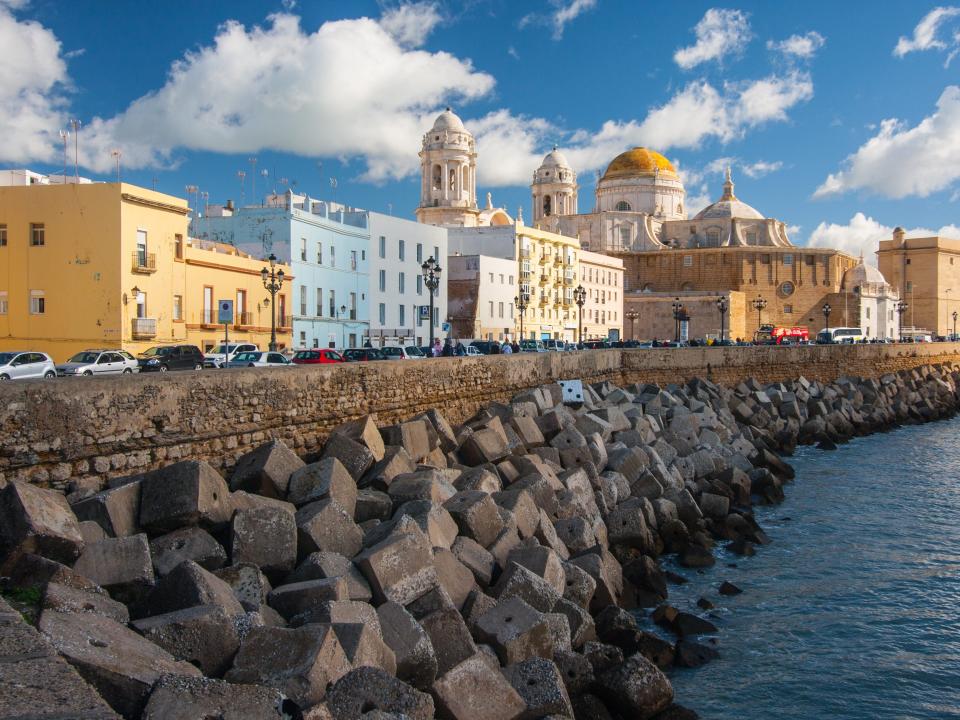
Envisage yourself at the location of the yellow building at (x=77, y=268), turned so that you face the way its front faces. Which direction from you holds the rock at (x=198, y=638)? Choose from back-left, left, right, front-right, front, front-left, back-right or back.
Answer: front-right

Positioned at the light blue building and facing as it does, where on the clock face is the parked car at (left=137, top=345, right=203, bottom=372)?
The parked car is roughly at 2 o'clock from the light blue building.

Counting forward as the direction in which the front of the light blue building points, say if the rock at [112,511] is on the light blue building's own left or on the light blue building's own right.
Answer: on the light blue building's own right

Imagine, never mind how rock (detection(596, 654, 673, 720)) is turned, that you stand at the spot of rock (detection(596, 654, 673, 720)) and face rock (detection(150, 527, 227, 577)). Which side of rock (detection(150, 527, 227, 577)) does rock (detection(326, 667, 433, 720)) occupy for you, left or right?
left

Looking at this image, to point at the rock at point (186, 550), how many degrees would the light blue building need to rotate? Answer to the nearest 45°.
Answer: approximately 45° to its right

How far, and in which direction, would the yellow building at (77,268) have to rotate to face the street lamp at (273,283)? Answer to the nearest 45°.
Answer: approximately 45° to its left

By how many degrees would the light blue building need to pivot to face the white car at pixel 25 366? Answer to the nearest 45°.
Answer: approximately 45° to its right

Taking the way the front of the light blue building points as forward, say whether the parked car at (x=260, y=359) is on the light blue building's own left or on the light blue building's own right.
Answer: on the light blue building's own right

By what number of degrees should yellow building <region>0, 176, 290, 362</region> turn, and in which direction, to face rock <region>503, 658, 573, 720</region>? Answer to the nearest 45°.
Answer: approximately 45° to its right

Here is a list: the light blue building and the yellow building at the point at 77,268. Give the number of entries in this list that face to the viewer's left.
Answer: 0

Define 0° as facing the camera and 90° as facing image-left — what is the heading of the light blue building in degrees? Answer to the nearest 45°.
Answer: approximately 315°
